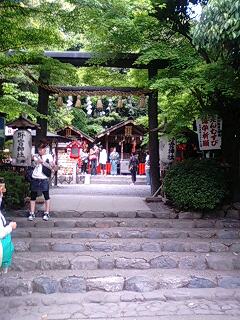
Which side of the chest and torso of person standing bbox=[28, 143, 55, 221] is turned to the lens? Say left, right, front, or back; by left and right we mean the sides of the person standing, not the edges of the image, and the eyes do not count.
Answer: front

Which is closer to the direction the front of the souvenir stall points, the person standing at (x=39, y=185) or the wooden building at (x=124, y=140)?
the person standing

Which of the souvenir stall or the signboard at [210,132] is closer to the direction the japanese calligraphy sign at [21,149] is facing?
the signboard

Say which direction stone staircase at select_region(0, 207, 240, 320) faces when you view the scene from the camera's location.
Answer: facing the viewer

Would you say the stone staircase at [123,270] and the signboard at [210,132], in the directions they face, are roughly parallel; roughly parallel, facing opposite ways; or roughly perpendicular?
roughly parallel

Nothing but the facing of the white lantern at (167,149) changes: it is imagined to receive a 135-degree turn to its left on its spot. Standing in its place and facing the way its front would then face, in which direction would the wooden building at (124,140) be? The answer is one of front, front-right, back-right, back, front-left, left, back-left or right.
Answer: front-left

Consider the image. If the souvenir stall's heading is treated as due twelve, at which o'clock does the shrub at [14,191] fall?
The shrub is roughly at 12 o'clock from the souvenir stall.

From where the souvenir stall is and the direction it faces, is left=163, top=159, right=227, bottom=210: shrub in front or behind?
in front

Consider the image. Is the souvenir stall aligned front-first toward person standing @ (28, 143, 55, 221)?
yes

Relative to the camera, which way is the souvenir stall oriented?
toward the camera

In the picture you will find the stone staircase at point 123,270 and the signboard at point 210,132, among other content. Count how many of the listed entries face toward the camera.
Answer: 2

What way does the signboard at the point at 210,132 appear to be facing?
toward the camera
